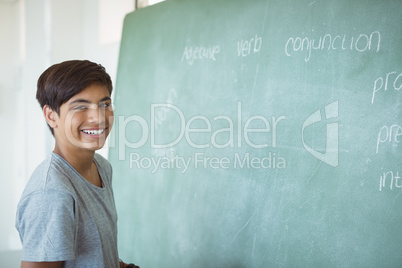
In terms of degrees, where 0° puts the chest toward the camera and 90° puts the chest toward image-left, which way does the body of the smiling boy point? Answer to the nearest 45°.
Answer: approximately 315°

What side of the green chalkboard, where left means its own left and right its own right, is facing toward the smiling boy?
front

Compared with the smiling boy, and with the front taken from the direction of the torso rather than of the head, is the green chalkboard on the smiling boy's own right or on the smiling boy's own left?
on the smiling boy's own left

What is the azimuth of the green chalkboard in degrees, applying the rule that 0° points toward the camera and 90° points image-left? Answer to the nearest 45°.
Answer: approximately 45°

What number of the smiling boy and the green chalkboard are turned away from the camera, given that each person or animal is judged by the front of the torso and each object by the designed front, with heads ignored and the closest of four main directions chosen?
0
